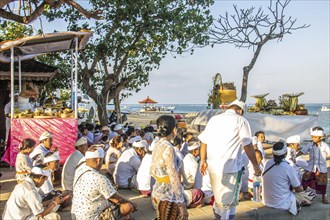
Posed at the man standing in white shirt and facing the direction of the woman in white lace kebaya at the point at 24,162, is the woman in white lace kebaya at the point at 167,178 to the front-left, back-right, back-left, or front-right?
front-left

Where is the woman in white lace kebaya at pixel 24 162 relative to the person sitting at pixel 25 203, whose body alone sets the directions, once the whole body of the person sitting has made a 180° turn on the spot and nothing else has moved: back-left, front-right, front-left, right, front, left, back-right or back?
right

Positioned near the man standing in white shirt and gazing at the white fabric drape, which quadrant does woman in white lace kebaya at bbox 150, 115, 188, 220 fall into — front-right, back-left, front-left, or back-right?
back-left

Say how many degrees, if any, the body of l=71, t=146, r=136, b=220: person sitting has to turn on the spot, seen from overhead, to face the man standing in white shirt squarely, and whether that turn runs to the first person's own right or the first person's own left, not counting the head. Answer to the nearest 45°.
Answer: approximately 45° to the first person's own right

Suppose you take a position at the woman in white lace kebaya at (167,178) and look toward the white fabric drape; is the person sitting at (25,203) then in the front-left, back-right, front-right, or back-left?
back-left

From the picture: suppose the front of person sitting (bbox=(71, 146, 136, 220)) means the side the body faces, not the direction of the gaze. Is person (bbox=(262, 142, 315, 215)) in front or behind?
in front

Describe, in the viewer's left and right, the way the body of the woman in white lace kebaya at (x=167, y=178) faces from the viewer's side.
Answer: facing away from the viewer and to the right of the viewer

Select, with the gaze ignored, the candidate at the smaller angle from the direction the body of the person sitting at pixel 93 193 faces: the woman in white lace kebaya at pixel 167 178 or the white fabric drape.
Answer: the white fabric drape

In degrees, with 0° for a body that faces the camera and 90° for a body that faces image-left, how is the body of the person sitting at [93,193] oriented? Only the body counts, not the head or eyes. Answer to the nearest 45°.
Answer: approximately 225°

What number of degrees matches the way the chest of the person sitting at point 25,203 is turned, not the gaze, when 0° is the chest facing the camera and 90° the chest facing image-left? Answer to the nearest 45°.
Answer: approximately 270°

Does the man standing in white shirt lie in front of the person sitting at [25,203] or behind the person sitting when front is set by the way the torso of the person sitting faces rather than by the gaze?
in front
